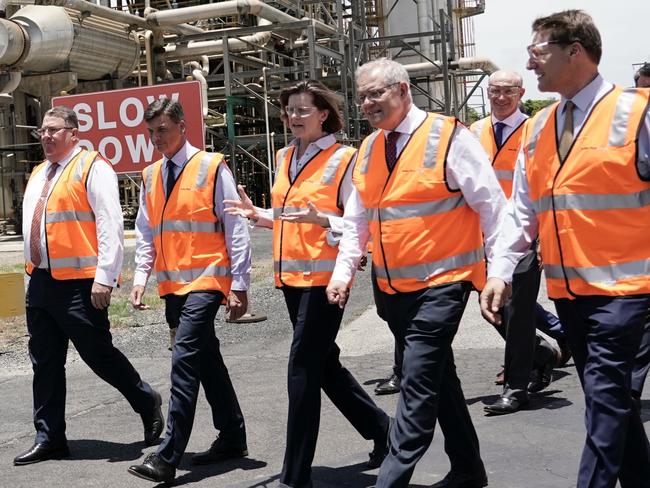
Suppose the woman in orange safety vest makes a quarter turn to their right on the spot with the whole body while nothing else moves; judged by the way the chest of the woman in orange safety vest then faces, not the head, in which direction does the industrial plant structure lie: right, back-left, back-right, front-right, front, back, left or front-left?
front-right

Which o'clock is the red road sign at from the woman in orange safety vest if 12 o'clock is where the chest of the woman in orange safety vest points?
The red road sign is roughly at 4 o'clock from the woman in orange safety vest.

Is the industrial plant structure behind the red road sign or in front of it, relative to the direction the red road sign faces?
behind

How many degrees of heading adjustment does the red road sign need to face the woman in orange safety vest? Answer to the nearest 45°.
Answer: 0° — it already faces them

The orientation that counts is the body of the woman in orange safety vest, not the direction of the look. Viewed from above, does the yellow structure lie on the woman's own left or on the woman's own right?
on the woman's own right

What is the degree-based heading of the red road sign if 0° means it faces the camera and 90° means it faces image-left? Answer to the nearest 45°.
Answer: approximately 0°

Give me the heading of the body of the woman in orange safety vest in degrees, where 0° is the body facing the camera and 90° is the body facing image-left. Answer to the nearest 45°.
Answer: approximately 45°
